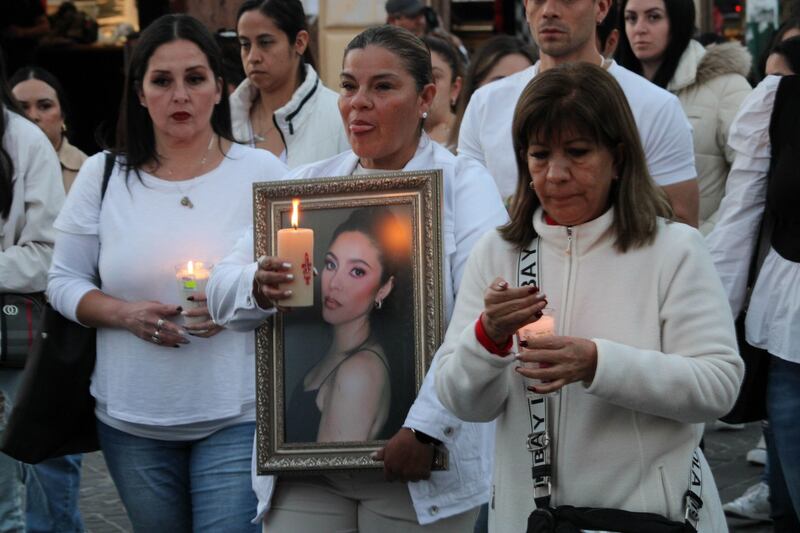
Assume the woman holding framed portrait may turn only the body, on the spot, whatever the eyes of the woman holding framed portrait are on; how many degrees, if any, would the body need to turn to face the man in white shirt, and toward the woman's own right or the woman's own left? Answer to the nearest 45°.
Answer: approximately 180°

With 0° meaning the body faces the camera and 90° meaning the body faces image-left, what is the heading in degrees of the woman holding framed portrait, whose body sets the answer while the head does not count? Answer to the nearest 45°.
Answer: approximately 45°

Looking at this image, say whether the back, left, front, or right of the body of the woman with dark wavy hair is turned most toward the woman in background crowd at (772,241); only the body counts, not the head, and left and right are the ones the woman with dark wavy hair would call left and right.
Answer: left

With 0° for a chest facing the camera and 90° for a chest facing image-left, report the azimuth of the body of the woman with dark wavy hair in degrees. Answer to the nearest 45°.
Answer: approximately 0°

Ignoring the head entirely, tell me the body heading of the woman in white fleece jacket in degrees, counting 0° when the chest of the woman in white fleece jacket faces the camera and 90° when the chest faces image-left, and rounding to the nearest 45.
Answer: approximately 45°

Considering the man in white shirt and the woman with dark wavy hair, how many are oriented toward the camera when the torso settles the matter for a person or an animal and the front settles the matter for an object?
2

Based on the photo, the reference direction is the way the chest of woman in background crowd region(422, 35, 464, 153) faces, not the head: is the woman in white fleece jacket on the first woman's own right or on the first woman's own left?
on the first woman's own left

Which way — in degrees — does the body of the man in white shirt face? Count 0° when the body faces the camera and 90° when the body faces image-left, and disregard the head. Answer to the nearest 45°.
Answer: approximately 0°
